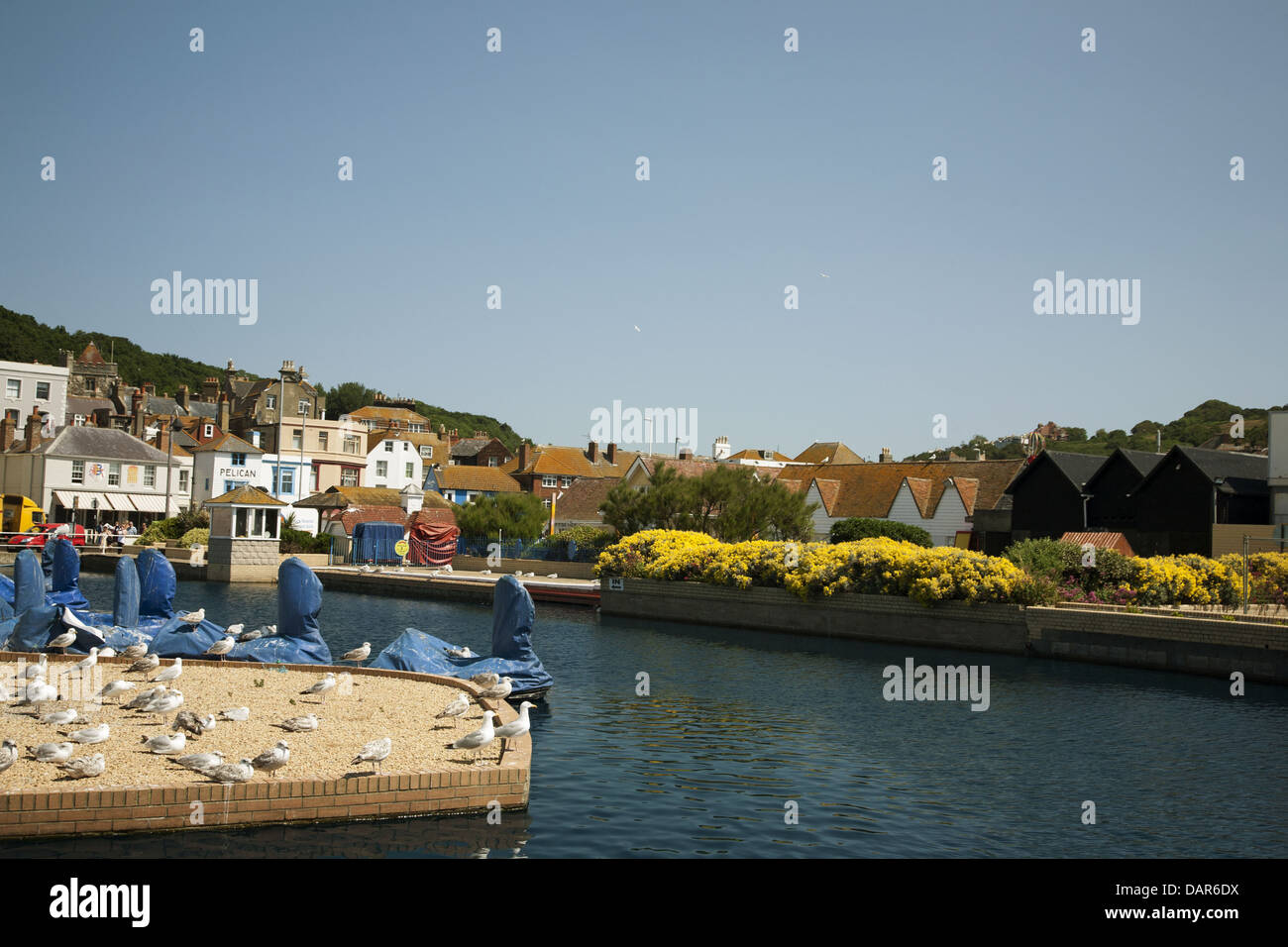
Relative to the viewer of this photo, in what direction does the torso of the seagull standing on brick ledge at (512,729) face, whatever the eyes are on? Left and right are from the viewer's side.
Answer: facing to the right of the viewer

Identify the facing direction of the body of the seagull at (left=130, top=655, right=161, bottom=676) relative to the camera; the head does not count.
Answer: to the viewer's right

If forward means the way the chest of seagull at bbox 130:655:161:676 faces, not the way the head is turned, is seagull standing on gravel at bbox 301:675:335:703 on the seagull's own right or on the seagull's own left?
on the seagull's own right
